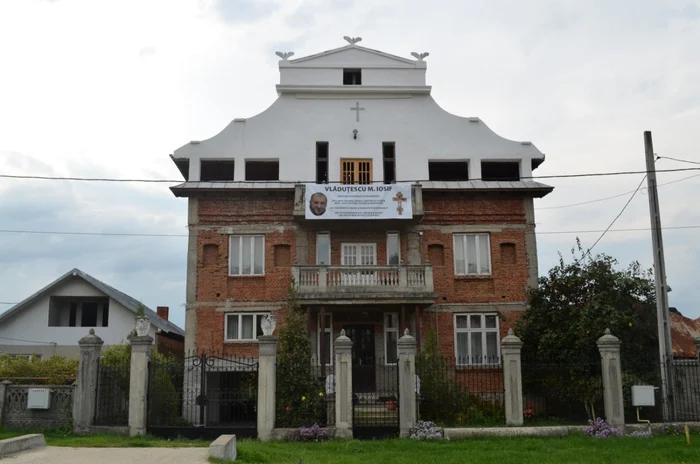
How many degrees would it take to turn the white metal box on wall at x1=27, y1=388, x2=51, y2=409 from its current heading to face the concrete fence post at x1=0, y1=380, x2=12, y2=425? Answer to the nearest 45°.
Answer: approximately 135° to its right

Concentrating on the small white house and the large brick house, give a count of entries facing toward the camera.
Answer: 2

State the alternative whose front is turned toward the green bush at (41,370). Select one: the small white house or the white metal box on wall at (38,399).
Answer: the small white house

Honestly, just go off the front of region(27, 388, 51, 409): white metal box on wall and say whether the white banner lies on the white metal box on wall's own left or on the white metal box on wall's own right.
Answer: on the white metal box on wall's own left

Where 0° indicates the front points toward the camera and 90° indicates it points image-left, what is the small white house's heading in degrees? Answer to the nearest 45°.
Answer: approximately 0°

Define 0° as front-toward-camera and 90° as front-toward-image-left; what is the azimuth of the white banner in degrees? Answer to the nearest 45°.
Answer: approximately 0°

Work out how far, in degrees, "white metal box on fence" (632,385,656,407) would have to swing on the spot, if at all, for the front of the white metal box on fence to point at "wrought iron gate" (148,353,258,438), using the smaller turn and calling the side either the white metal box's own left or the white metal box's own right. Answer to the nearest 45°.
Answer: approximately 90° to the white metal box's own right

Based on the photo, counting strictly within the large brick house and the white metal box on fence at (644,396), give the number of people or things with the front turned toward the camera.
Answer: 2
